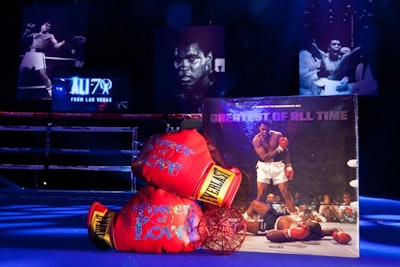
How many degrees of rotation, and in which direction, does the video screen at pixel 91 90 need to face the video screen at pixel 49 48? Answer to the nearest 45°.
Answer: approximately 135° to its right

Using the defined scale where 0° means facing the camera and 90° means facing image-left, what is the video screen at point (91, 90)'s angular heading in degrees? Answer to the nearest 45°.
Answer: approximately 0°

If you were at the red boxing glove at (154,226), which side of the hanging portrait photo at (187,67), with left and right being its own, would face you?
front

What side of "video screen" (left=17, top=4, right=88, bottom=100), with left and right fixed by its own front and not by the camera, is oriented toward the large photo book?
front

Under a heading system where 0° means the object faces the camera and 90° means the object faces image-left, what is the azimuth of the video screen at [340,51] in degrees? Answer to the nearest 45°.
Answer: approximately 0°

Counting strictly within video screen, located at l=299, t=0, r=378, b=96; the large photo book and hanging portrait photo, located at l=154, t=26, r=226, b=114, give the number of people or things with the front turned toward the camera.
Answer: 3

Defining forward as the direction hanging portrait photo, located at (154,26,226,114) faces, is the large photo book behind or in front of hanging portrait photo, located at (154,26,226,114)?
in front

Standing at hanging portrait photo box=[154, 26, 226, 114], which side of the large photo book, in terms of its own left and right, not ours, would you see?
back

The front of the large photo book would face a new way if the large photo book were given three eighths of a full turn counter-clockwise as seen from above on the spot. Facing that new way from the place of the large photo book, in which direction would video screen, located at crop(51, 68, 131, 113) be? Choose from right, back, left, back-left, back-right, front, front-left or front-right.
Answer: left

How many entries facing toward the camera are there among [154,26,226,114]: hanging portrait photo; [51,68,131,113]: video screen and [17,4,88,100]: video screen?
3

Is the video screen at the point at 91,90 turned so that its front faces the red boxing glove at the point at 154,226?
yes

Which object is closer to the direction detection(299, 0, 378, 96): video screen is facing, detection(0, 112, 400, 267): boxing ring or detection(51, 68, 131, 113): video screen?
the boxing ring

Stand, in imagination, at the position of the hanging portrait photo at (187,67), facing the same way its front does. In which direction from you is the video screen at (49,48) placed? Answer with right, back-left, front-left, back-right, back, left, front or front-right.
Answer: right
